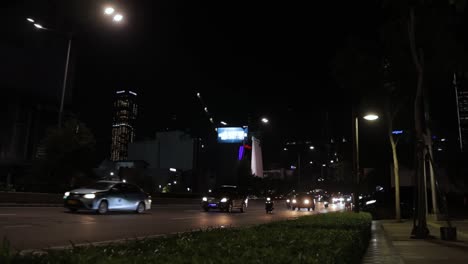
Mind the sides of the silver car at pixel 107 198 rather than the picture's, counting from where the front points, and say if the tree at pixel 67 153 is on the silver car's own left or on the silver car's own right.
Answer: on the silver car's own right

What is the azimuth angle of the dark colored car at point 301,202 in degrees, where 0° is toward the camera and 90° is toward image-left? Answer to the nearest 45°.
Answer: approximately 45°

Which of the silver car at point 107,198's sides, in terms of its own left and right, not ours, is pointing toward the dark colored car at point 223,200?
back

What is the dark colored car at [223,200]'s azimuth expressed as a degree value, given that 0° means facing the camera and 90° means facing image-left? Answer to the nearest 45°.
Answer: approximately 45°

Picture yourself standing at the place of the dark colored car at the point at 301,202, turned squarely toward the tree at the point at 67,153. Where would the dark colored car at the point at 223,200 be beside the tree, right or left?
left

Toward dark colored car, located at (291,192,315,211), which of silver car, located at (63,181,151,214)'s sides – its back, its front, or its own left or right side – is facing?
back

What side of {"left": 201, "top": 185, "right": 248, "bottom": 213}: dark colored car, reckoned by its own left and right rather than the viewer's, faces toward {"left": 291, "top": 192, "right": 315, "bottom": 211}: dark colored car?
back

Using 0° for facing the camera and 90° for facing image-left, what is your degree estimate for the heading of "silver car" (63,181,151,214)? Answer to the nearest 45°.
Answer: approximately 45°
